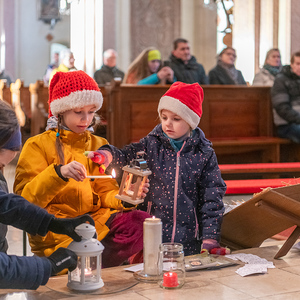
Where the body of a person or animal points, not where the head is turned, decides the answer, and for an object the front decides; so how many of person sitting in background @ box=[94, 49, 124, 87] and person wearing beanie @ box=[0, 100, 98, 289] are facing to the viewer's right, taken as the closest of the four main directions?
1

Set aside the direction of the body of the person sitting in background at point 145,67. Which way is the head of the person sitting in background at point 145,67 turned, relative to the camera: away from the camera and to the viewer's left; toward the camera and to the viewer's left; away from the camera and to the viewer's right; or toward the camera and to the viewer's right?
toward the camera and to the viewer's right

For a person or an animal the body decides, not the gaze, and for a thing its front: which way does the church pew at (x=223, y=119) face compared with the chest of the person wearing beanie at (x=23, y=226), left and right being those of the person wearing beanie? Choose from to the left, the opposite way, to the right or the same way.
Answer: to the right

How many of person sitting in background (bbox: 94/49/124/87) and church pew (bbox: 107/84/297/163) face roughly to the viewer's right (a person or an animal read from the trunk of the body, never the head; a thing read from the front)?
0

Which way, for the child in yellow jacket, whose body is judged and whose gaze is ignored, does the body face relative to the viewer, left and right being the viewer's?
facing the viewer and to the right of the viewer

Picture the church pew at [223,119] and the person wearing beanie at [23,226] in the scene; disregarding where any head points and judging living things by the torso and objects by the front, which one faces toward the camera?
the church pew

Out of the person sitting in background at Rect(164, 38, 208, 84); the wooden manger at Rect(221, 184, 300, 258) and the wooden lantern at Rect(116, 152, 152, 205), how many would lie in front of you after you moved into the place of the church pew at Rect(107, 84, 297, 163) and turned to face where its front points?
2

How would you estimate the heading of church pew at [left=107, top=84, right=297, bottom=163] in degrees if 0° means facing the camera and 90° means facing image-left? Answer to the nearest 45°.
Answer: approximately 0°

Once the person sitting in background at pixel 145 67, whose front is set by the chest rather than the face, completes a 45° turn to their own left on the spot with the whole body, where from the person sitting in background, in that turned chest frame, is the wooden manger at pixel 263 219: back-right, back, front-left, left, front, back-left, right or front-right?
right

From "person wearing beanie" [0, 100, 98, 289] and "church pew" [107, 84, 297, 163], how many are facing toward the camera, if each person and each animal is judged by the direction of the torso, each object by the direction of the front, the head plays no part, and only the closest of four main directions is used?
1

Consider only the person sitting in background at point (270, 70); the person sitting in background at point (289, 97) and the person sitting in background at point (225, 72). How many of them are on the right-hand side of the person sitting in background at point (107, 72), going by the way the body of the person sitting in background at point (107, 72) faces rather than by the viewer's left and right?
0

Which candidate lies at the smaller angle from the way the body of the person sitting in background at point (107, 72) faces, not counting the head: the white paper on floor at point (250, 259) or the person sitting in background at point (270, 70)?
the white paper on floor

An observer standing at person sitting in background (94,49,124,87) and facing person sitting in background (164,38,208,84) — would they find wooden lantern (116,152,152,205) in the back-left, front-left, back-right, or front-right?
front-right

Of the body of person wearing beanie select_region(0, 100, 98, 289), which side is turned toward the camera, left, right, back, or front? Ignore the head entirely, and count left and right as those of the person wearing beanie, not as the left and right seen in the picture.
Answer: right

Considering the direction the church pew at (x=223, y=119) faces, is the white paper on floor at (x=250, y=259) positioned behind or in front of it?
in front

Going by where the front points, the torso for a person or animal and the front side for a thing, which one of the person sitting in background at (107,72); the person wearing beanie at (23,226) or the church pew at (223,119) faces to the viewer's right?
the person wearing beanie

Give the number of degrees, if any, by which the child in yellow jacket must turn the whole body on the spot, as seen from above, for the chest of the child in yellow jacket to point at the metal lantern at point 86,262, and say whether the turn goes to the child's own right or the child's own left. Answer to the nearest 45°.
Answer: approximately 45° to the child's own right

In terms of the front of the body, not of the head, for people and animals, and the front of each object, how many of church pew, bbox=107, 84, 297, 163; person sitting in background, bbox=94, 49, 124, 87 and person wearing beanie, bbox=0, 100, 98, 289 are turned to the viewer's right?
1
